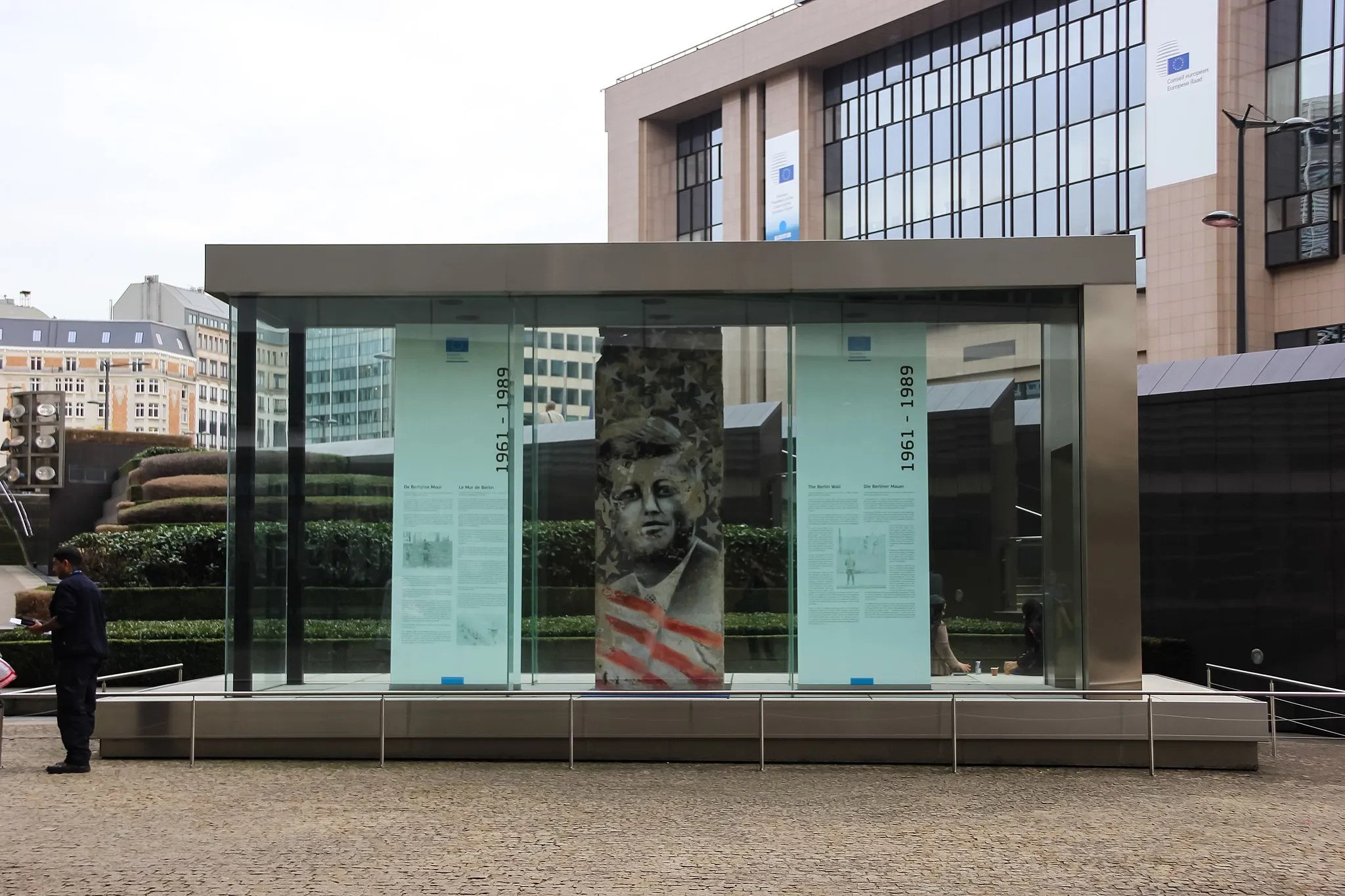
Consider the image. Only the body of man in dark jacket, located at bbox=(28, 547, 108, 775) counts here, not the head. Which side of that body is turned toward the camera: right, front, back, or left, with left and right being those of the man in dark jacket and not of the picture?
left

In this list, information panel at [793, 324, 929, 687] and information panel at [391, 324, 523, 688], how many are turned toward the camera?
2

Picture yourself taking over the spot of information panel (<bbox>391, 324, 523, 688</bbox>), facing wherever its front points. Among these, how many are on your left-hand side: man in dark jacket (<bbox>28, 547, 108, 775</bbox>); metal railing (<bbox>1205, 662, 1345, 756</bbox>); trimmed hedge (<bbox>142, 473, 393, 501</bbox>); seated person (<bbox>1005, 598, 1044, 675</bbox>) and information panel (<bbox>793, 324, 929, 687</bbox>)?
3

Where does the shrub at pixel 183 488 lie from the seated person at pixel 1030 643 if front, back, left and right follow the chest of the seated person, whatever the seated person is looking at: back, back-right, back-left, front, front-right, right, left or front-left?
front-right

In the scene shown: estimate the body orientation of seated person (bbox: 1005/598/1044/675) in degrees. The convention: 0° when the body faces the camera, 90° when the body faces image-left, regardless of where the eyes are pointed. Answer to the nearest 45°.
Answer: approximately 90°

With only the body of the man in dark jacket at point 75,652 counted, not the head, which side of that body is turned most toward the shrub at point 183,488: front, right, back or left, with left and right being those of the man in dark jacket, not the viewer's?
right

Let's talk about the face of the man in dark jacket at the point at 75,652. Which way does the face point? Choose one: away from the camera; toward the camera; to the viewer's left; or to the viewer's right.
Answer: to the viewer's left

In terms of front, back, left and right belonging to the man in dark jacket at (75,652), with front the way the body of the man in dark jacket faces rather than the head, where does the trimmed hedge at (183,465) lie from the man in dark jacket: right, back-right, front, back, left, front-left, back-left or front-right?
right

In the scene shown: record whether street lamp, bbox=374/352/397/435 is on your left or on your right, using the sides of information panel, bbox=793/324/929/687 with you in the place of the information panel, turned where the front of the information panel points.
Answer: on your right

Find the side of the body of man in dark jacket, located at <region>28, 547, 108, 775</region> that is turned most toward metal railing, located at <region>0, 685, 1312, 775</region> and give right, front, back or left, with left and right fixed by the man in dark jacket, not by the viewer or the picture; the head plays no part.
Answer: back

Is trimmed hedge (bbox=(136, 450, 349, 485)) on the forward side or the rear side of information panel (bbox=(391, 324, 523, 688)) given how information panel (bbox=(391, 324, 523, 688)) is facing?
on the rear side

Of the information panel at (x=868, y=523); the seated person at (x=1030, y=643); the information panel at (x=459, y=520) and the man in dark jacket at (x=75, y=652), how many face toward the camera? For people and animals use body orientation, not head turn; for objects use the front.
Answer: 2
